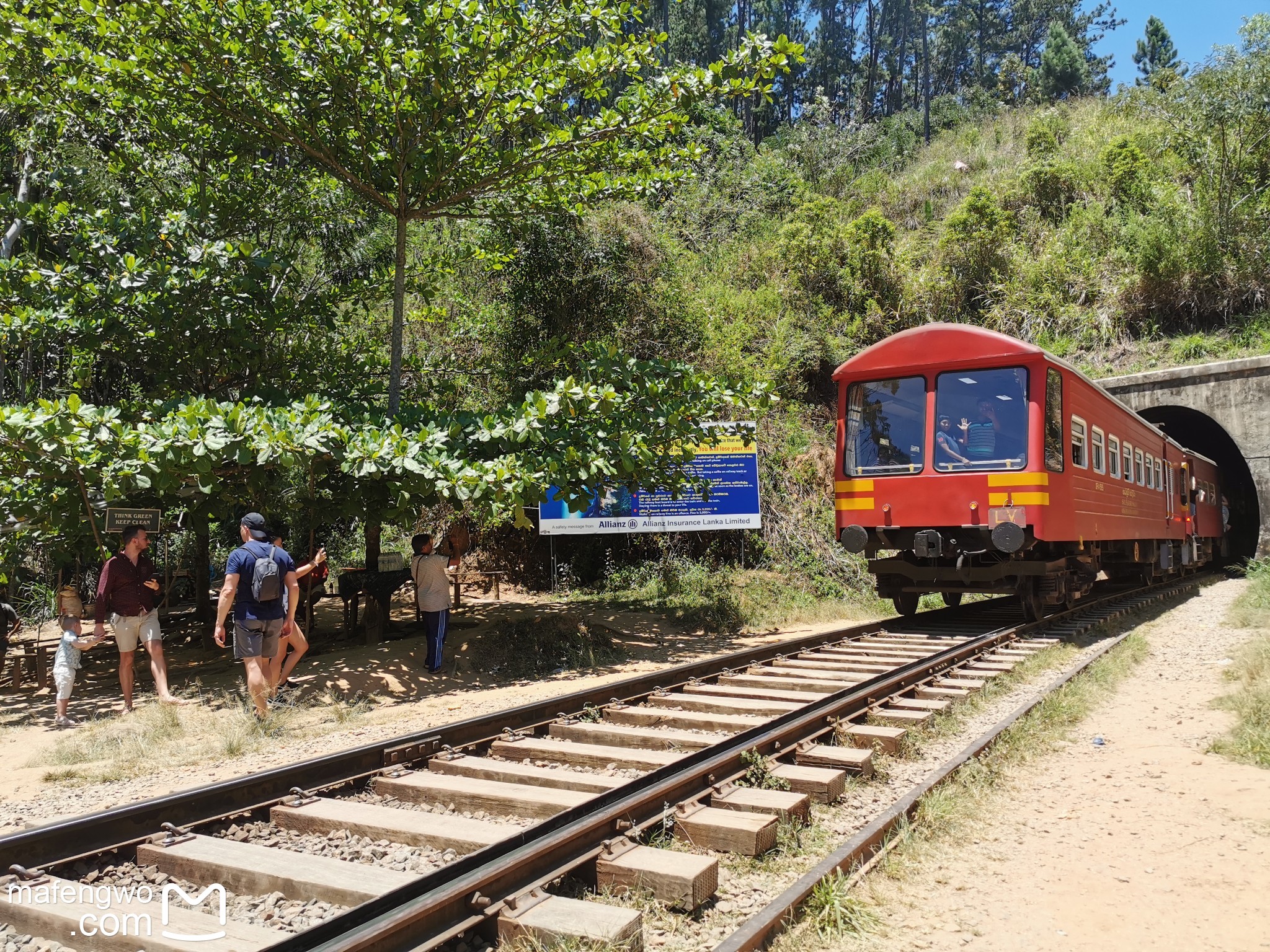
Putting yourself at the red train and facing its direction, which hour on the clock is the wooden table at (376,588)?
The wooden table is roughly at 1 o'clock from the red train.

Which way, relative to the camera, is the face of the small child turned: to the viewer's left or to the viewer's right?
to the viewer's right

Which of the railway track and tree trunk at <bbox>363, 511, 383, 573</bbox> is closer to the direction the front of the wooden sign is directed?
the railway track

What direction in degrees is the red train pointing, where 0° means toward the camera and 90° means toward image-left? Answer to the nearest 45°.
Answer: approximately 45°

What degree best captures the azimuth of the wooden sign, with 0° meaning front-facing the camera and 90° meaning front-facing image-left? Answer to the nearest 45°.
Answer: approximately 0°

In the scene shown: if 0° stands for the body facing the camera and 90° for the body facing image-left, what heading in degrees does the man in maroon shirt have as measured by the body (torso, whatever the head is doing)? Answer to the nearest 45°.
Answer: approximately 315°

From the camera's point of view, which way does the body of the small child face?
to the viewer's right
